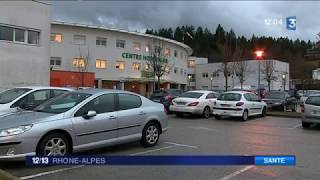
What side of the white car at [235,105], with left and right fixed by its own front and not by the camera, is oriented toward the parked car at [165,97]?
left

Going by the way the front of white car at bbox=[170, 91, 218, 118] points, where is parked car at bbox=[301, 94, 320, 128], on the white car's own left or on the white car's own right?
on the white car's own right

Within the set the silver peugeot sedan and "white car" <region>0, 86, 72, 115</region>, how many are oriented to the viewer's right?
0

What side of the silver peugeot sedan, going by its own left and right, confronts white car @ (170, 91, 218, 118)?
back

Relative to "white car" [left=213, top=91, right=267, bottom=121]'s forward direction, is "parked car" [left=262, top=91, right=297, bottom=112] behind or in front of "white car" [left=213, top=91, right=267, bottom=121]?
in front

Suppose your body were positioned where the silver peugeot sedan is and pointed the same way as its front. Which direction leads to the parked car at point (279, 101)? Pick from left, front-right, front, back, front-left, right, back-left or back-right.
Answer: back

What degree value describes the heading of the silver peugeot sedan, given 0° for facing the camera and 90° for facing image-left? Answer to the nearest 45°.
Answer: approximately 45°

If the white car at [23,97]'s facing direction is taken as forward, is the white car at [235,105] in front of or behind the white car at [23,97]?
behind

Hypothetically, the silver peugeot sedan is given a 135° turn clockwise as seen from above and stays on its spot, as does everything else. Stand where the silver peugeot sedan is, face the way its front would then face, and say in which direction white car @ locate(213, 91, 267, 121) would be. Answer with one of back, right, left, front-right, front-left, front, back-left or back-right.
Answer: front-right
